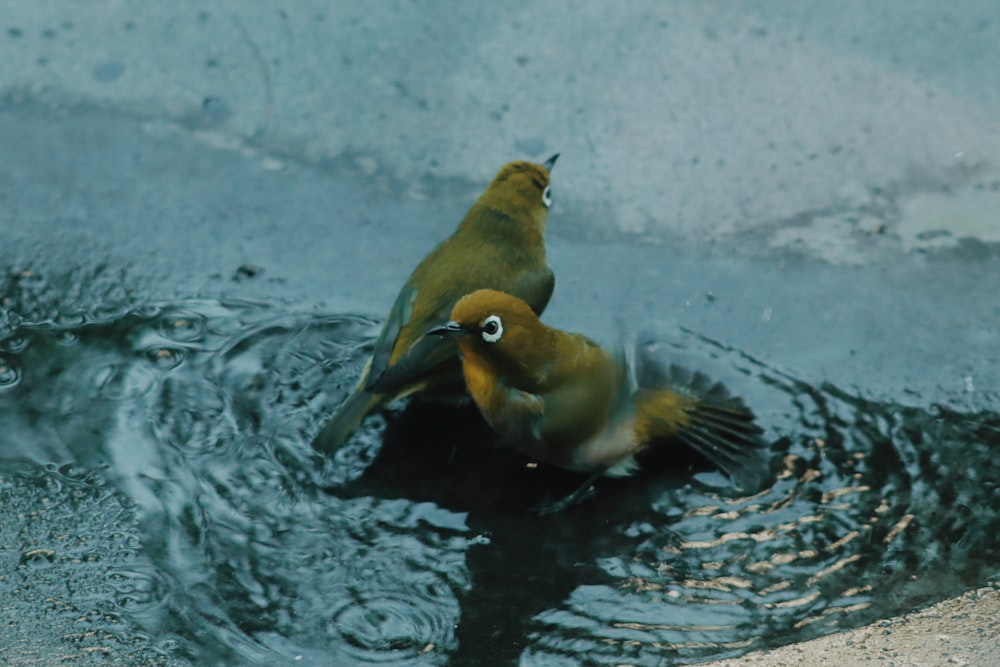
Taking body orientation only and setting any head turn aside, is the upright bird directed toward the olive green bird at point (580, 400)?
no

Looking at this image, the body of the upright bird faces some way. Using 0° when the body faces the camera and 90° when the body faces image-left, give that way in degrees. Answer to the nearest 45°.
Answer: approximately 225°

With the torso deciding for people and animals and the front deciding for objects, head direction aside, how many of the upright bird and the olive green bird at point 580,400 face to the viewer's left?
1

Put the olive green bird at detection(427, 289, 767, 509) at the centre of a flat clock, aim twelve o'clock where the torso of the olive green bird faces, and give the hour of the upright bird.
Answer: The upright bird is roughly at 1 o'clock from the olive green bird.

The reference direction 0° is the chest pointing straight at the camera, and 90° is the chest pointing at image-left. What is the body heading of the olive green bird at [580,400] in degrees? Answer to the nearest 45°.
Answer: approximately 90°
